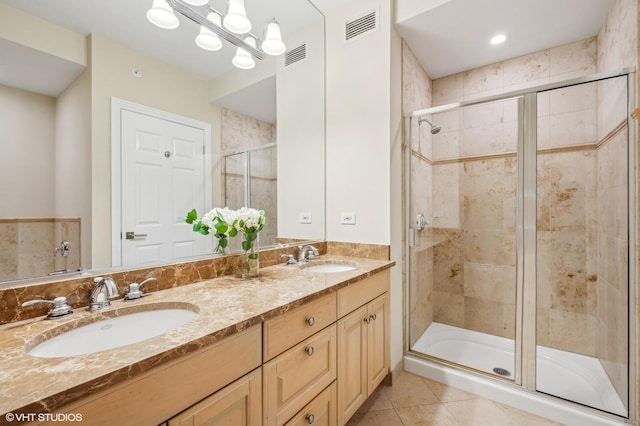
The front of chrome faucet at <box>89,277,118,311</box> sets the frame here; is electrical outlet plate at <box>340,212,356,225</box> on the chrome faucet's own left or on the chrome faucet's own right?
on the chrome faucet's own left

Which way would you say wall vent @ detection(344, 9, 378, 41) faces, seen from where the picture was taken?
facing the viewer and to the left of the viewer

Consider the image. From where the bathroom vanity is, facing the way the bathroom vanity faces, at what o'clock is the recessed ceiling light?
The recessed ceiling light is roughly at 10 o'clock from the bathroom vanity.

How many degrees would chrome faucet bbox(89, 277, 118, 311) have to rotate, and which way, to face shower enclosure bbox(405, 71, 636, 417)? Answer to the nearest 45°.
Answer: approximately 45° to its left

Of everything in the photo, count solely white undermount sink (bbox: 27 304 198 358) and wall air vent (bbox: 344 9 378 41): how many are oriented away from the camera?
0

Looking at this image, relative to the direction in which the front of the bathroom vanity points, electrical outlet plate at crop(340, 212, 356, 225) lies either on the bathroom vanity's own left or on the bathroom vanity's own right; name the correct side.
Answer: on the bathroom vanity's own left

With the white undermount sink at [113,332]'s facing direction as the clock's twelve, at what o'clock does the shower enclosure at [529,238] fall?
The shower enclosure is roughly at 11 o'clock from the white undermount sink.

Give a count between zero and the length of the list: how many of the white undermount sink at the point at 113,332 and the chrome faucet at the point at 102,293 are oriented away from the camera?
0

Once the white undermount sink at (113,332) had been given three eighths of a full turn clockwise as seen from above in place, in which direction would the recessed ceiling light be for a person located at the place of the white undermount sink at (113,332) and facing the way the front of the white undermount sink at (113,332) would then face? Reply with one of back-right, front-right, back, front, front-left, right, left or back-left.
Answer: back

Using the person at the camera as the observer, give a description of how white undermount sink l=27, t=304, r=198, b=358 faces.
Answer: facing the viewer and to the right of the viewer

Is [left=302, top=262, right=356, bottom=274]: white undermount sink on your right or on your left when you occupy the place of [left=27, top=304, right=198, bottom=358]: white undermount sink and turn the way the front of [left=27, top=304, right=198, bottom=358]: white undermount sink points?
on your left
